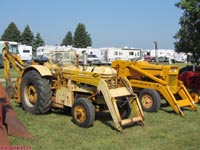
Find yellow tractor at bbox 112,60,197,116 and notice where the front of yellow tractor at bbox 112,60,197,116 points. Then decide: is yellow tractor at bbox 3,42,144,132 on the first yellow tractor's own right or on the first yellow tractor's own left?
on the first yellow tractor's own right

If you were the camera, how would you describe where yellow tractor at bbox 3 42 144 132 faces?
facing the viewer and to the right of the viewer

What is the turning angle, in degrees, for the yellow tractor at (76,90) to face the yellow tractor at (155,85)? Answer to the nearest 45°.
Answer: approximately 90° to its left

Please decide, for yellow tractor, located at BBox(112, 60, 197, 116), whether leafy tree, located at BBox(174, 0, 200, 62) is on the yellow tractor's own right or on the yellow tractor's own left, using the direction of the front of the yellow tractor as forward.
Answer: on the yellow tractor's own left

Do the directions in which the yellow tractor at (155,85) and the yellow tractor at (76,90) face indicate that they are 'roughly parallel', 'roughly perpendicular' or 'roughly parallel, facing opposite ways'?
roughly parallel

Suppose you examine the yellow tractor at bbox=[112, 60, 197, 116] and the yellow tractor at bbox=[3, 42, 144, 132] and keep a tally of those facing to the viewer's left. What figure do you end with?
0

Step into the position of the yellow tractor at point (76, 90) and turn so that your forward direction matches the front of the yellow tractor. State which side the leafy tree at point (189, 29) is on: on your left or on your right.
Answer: on your left
